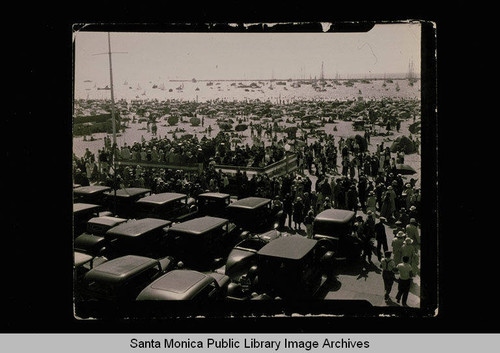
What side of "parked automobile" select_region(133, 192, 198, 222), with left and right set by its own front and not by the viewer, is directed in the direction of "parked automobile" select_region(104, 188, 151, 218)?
left

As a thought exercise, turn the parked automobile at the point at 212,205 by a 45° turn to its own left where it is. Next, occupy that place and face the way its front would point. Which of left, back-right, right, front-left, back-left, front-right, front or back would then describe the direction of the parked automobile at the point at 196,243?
back

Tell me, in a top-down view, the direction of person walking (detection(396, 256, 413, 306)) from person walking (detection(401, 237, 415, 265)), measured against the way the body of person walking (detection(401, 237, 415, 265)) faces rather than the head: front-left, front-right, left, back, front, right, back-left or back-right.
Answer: back

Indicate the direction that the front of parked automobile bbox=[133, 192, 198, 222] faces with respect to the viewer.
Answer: facing away from the viewer and to the right of the viewer

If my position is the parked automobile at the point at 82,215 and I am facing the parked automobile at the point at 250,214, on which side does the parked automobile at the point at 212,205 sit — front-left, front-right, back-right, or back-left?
front-left

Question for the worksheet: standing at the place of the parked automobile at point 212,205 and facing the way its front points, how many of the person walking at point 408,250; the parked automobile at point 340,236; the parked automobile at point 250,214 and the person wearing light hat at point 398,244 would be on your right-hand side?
4

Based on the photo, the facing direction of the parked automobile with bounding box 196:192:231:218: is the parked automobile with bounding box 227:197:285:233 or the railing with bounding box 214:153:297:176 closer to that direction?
the railing

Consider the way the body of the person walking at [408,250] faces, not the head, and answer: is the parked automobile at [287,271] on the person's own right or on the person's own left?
on the person's own left

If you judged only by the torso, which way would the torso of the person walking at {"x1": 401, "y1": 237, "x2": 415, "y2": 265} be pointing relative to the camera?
away from the camera
